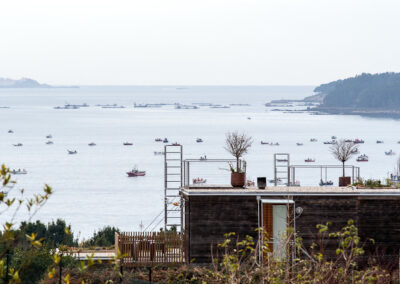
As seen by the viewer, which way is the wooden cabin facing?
toward the camera

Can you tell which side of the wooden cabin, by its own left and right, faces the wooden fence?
right
